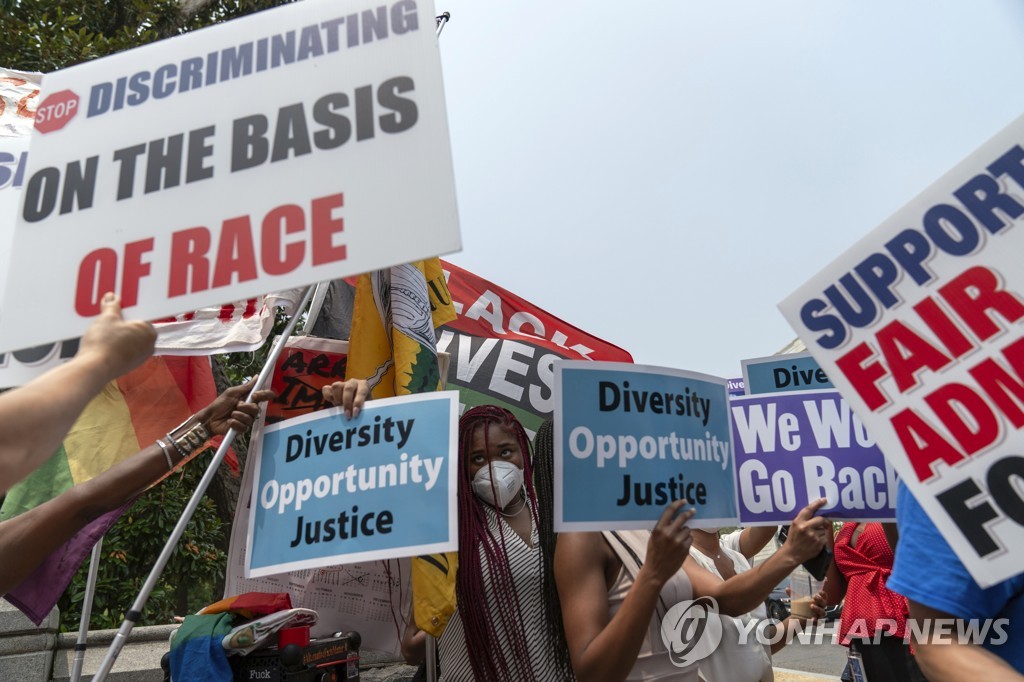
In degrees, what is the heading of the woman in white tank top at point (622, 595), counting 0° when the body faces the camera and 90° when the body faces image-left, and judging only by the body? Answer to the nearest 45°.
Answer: approximately 315°
